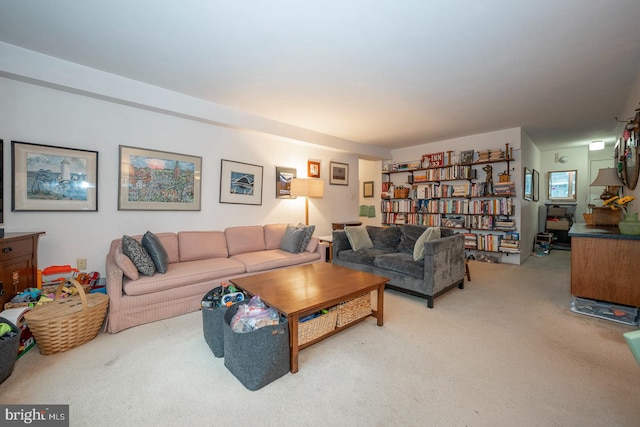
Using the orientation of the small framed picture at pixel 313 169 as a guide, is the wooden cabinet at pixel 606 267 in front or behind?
in front

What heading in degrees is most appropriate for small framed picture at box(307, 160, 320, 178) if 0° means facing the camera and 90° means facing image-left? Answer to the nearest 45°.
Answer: approximately 315°

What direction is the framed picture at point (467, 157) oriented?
toward the camera

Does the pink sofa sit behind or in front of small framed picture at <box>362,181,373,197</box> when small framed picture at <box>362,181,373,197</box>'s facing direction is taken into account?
in front

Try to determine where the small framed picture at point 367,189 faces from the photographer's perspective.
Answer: facing the viewer

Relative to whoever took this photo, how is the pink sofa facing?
facing the viewer and to the right of the viewer

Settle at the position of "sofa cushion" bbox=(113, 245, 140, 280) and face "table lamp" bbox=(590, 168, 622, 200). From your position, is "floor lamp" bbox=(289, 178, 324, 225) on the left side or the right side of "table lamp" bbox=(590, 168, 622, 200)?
left

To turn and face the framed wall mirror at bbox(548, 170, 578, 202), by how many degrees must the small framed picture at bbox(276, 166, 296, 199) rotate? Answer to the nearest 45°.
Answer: approximately 45° to its left

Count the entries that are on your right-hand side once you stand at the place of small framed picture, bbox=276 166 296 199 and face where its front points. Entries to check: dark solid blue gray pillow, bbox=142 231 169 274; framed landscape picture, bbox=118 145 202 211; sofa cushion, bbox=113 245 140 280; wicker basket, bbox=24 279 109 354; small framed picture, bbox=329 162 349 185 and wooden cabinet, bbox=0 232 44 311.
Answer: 5

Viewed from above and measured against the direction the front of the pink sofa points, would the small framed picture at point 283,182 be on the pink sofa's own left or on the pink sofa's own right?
on the pink sofa's own left

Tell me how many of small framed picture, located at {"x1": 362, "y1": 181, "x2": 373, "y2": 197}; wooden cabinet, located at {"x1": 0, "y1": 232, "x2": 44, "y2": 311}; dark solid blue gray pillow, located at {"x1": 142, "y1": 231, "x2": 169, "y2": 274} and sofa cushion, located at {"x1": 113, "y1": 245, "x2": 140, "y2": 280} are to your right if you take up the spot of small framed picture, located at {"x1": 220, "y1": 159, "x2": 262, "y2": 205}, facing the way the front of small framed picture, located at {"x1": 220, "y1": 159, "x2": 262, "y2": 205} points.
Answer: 3

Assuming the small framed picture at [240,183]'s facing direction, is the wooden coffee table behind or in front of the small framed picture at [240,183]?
in front

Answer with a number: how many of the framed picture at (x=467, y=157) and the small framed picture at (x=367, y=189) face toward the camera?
2
